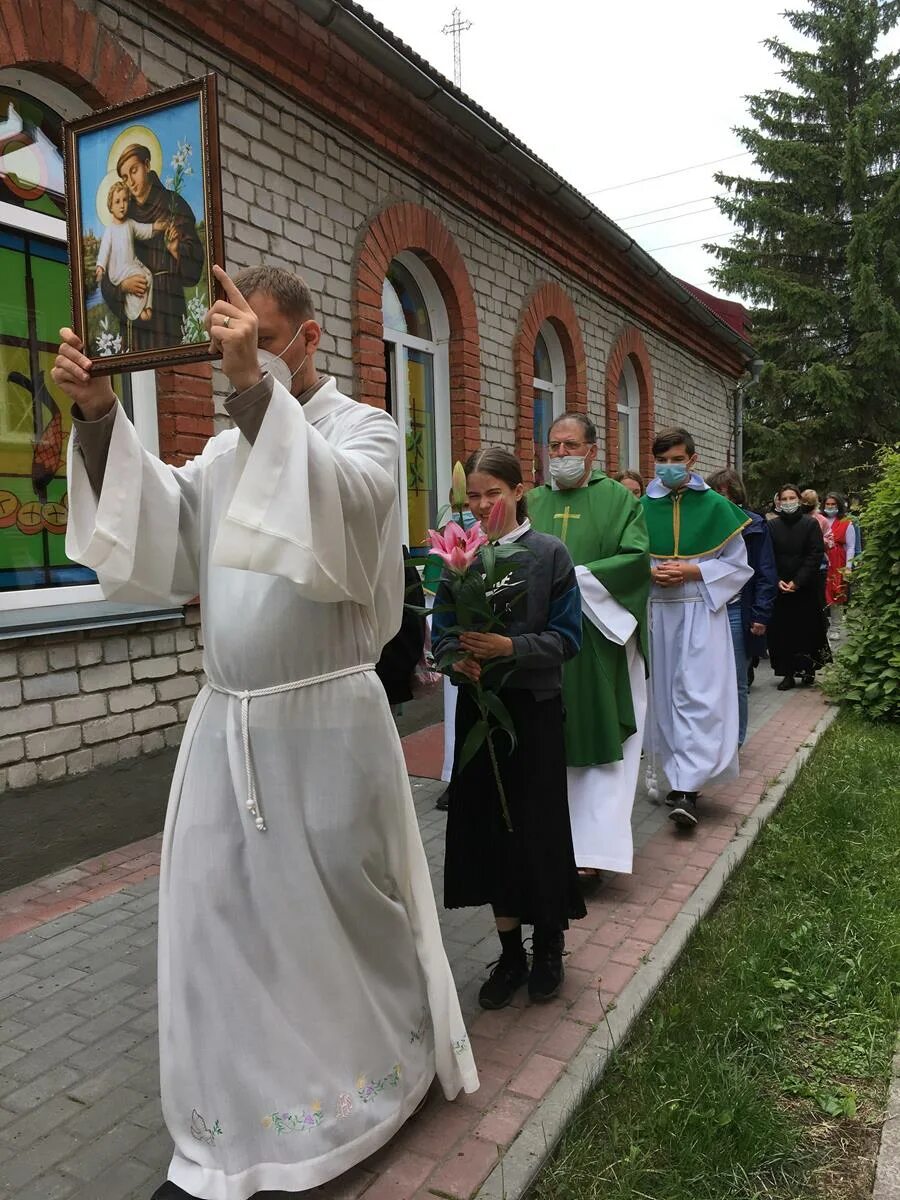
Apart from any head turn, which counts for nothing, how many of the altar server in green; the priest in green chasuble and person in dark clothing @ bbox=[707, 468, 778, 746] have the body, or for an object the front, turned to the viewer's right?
0

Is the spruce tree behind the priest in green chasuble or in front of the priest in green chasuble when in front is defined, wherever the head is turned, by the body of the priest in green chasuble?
behind

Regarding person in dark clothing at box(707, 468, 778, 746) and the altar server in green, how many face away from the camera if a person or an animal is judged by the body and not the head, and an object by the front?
0

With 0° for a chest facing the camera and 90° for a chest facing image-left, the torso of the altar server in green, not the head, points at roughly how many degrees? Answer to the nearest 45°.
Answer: approximately 45°

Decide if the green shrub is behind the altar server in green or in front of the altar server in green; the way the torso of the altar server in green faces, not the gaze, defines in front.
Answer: behind

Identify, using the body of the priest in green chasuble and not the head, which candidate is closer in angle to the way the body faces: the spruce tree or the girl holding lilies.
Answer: the girl holding lilies

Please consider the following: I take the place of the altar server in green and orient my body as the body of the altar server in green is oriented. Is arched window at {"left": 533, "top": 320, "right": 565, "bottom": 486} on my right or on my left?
on my right

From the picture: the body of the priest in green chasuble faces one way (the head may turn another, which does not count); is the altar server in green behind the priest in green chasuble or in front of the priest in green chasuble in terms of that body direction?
behind

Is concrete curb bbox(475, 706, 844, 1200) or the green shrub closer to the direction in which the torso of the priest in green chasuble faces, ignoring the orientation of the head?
the concrete curb

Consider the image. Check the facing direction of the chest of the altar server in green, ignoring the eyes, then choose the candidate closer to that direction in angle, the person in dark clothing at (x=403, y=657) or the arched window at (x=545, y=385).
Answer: the person in dark clothing

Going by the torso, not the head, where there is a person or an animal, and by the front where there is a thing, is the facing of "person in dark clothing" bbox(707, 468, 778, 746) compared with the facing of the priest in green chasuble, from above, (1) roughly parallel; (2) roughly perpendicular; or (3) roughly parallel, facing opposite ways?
roughly parallel

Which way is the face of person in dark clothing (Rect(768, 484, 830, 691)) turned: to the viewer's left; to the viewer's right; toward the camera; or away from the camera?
toward the camera

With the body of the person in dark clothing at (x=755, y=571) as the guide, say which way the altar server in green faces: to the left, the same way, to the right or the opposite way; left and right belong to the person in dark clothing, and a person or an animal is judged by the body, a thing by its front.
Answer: the same way

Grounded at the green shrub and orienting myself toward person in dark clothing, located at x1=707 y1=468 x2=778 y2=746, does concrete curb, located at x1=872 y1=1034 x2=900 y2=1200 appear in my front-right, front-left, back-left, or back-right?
front-left

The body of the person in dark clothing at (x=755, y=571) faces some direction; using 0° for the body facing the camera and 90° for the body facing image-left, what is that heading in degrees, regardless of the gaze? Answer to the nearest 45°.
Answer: approximately 45°

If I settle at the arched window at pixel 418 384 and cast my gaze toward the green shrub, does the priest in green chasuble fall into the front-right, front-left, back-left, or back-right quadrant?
front-right
